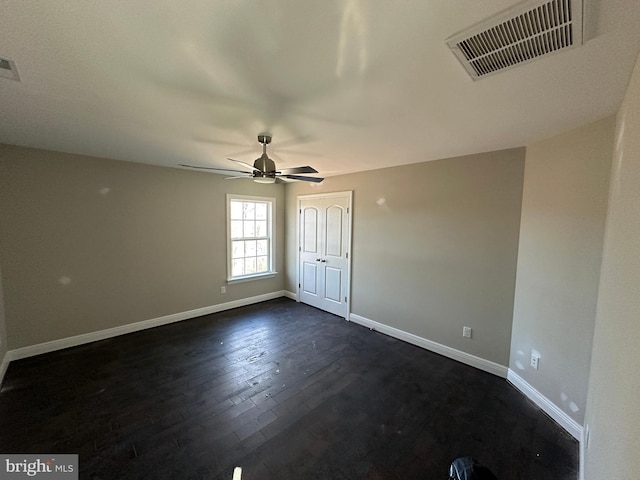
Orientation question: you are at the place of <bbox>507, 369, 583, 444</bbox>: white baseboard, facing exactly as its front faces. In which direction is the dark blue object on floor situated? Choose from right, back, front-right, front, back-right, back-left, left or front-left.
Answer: front-left

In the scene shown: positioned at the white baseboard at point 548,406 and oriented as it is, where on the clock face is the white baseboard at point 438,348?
the white baseboard at point 438,348 is roughly at 2 o'clock from the white baseboard at point 548,406.

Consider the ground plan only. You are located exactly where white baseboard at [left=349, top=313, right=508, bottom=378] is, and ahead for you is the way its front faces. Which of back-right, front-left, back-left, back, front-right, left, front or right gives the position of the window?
front-right

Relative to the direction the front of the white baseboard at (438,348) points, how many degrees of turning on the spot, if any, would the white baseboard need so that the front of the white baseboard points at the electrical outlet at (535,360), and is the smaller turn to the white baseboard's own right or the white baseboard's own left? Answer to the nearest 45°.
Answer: approximately 90° to the white baseboard's own left

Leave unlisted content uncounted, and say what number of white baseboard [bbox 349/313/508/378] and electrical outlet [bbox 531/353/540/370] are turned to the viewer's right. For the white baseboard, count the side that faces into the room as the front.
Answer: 0

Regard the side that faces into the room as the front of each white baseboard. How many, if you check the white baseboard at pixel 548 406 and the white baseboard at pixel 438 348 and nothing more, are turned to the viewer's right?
0

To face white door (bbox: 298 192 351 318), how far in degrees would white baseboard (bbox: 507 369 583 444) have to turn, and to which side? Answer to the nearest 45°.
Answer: approximately 45° to its right

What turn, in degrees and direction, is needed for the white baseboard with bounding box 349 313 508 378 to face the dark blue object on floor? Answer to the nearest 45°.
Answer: approximately 45° to its left
